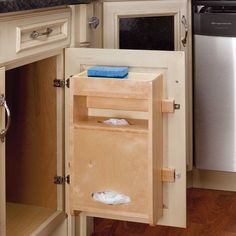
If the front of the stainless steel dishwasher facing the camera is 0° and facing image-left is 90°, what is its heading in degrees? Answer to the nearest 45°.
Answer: approximately 0°

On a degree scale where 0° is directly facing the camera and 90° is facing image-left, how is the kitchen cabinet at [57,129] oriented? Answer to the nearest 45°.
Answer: approximately 315°

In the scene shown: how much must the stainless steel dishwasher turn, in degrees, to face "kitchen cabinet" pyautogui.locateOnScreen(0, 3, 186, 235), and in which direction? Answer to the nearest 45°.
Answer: approximately 45° to its right

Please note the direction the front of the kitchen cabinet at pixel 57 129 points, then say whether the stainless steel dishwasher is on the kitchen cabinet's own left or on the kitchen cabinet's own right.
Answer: on the kitchen cabinet's own left
